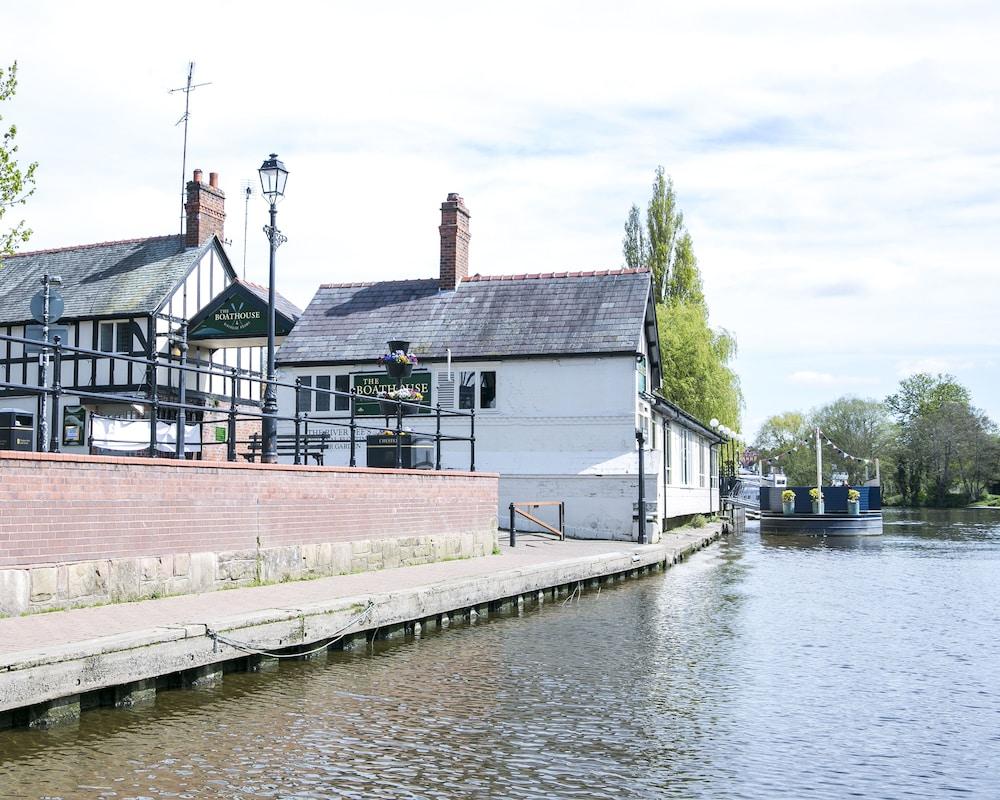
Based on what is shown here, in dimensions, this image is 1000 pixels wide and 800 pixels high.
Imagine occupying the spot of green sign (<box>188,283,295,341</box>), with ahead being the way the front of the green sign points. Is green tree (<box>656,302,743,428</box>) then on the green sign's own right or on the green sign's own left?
on the green sign's own left

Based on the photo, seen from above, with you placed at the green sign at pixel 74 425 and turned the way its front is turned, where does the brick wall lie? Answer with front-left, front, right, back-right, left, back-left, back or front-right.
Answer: front

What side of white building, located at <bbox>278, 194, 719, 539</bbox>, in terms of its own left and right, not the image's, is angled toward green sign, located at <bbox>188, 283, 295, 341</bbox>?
right

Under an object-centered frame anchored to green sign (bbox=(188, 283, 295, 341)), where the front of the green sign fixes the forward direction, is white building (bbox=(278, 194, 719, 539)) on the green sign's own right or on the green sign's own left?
on the green sign's own left

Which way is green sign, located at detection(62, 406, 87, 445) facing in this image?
toward the camera

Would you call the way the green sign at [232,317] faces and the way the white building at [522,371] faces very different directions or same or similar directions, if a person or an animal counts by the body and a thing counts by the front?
same or similar directions

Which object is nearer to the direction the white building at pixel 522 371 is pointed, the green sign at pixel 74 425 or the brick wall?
the brick wall

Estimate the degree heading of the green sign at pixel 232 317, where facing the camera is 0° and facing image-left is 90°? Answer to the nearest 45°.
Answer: approximately 0°

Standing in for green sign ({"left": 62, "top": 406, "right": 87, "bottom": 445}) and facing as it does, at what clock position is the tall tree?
The tall tree is roughly at 8 o'clock from the green sign.

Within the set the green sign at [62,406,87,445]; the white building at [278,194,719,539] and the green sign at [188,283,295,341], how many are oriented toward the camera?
3

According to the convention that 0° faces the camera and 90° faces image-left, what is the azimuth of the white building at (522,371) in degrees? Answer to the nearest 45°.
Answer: approximately 0°

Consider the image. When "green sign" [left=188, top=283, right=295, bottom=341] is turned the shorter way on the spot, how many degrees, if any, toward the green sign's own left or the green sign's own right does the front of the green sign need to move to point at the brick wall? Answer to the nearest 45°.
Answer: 0° — it already faces it

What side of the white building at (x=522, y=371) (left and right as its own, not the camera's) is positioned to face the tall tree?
back
